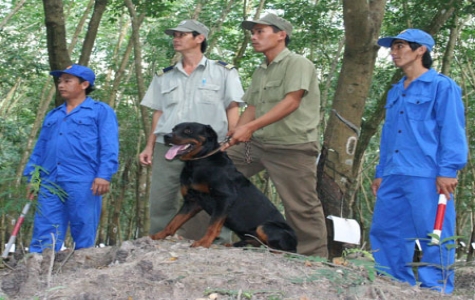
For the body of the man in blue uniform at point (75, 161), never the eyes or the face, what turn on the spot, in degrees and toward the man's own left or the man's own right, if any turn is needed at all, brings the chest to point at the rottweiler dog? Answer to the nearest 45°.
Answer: approximately 90° to the man's own left

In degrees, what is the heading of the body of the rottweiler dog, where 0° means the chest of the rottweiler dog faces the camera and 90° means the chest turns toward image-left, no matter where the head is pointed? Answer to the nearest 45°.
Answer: approximately 45°

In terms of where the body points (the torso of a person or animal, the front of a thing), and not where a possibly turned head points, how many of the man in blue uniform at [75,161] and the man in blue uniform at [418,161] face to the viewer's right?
0

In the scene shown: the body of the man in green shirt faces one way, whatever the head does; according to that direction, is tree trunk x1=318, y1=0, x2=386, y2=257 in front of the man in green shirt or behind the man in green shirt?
behind

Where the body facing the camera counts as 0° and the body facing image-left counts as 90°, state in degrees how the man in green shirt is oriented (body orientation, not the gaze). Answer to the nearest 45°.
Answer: approximately 45°

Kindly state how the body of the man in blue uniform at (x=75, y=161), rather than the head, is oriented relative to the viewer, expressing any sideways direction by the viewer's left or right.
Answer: facing the viewer and to the left of the viewer

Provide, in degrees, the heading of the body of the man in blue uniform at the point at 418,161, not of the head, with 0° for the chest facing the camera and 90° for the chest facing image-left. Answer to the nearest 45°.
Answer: approximately 45°

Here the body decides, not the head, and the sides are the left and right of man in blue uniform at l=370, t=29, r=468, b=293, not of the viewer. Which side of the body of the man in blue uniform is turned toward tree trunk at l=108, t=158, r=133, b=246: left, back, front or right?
right

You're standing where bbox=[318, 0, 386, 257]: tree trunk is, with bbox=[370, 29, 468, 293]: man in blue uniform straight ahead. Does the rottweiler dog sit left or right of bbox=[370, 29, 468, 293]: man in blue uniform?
right

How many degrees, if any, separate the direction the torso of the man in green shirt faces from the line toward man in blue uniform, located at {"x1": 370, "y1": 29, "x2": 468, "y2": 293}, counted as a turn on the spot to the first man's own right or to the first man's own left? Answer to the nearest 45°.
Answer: approximately 90° to the first man's own left
